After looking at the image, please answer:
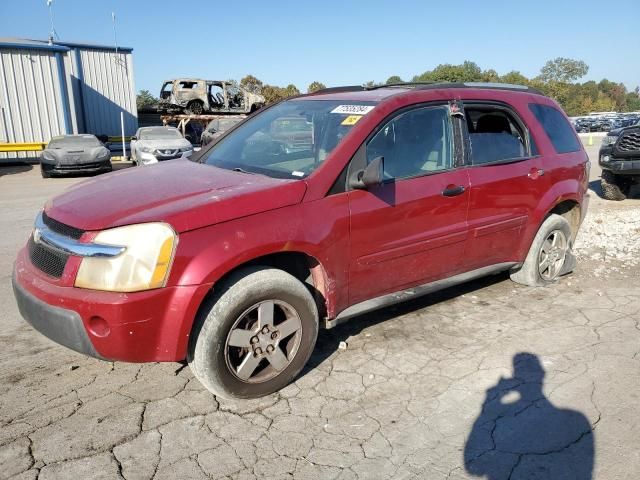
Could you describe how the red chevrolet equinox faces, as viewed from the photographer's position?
facing the viewer and to the left of the viewer

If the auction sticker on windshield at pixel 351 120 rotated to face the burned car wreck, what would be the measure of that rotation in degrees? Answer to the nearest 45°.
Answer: approximately 135° to its right

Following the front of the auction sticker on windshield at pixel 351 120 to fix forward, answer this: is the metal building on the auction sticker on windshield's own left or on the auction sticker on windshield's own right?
on the auction sticker on windshield's own right

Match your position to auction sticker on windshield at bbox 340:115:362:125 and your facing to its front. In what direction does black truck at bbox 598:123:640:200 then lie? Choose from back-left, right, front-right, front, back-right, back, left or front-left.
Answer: back

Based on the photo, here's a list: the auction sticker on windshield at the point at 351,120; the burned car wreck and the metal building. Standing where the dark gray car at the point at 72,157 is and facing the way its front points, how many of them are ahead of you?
1

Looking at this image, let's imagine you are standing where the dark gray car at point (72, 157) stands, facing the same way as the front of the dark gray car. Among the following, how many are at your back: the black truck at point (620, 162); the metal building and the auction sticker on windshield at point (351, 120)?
1

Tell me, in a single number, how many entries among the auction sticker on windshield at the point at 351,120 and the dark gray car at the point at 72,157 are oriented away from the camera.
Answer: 0

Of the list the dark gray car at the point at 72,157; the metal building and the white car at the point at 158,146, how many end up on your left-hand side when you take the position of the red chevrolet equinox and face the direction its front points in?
0

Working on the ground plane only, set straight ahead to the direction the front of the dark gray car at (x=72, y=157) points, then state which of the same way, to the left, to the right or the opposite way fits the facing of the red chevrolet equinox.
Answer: to the right

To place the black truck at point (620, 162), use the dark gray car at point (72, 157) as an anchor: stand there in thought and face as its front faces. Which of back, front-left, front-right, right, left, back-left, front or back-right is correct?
front-left

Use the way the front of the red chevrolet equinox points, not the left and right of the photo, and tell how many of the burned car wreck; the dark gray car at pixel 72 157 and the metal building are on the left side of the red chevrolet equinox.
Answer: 0

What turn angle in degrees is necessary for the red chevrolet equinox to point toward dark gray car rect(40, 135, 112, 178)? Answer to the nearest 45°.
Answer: approximately 90° to its right

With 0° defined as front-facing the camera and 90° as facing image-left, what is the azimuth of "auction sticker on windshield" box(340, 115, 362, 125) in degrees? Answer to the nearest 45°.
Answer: approximately 45°

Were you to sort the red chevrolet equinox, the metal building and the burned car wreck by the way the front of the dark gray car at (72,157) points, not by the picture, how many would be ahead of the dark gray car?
1

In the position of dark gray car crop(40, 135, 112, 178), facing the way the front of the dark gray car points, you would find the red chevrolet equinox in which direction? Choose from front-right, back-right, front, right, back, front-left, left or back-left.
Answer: front

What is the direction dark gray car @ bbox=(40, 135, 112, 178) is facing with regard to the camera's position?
facing the viewer

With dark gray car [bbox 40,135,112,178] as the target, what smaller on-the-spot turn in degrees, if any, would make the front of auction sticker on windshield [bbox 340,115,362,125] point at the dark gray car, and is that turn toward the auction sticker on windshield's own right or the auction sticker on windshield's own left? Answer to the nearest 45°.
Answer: approximately 90° to the auction sticker on windshield's own right

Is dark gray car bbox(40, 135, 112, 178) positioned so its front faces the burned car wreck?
no
